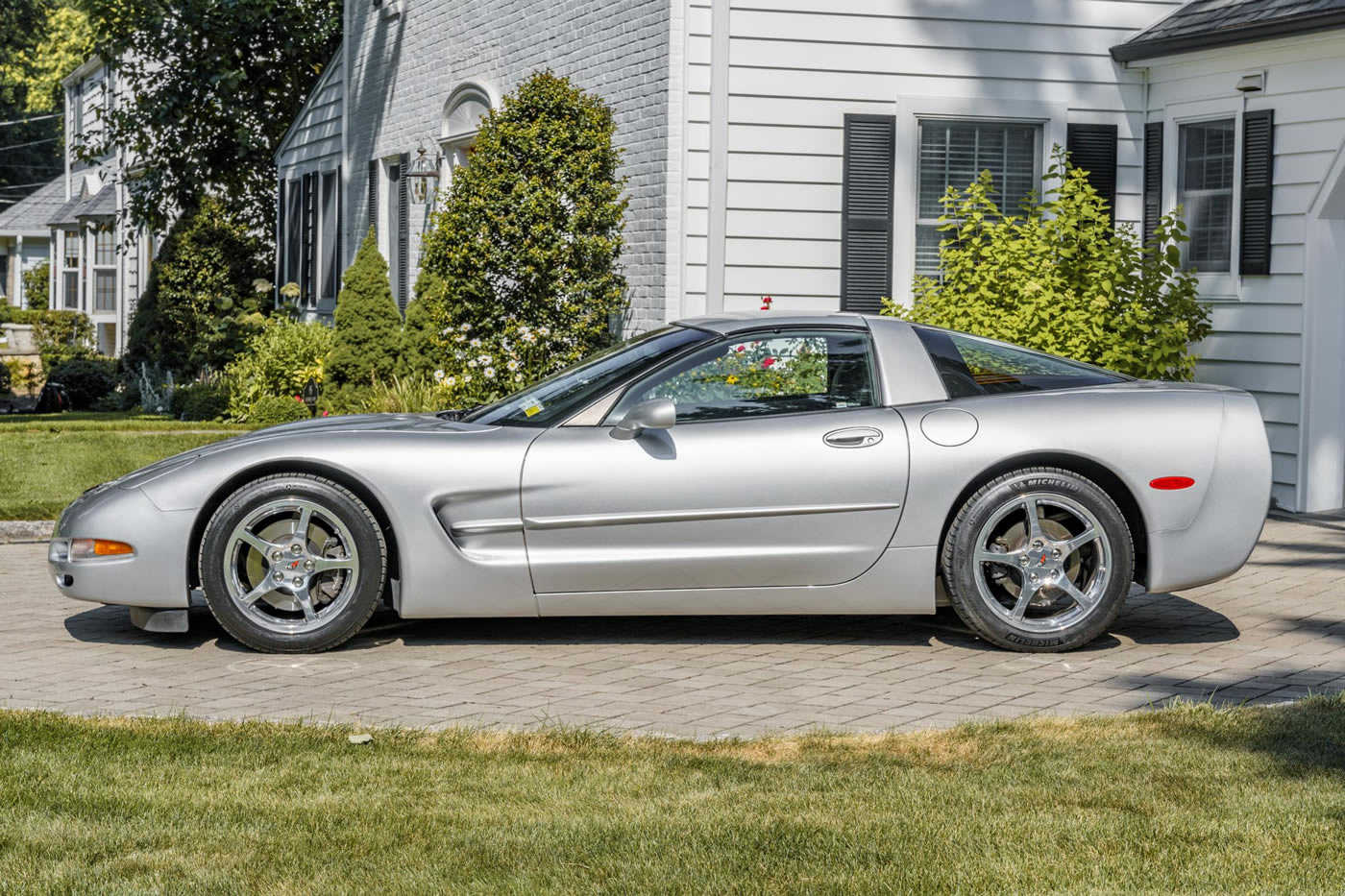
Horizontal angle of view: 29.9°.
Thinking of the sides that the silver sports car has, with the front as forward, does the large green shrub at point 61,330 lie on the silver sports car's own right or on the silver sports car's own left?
on the silver sports car's own right

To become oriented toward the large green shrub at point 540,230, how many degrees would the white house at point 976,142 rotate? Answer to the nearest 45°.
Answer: approximately 45° to its right

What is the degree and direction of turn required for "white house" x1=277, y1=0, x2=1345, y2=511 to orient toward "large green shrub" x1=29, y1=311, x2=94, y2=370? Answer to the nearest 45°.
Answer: approximately 90° to its right

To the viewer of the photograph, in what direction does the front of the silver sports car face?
facing to the left of the viewer

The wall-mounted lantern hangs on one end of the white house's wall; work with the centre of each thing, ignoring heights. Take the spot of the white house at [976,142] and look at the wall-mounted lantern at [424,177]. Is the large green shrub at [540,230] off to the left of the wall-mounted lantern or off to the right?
left

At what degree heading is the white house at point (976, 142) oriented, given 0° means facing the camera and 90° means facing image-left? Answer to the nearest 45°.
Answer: approximately 45°

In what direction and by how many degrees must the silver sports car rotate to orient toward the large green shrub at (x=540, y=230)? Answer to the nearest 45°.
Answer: approximately 90° to its right

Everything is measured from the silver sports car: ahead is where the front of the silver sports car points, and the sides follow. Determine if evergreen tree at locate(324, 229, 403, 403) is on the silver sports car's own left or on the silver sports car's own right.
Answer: on the silver sports car's own right
